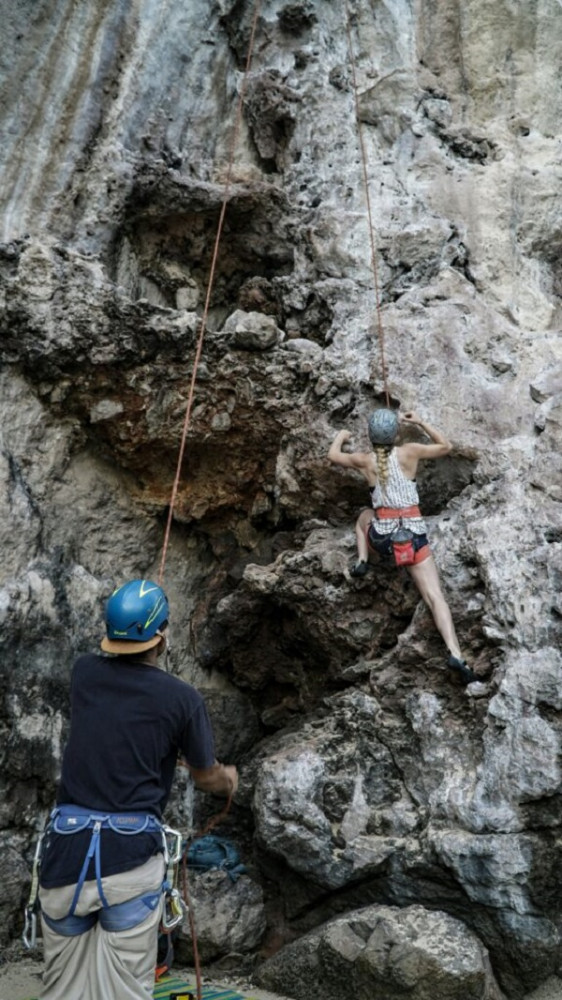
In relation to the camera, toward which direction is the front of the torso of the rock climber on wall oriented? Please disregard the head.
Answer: away from the camera

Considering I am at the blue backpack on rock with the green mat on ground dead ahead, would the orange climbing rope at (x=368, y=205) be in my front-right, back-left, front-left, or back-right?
back-left

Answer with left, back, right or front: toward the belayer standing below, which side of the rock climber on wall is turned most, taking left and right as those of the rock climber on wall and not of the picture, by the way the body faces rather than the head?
back
